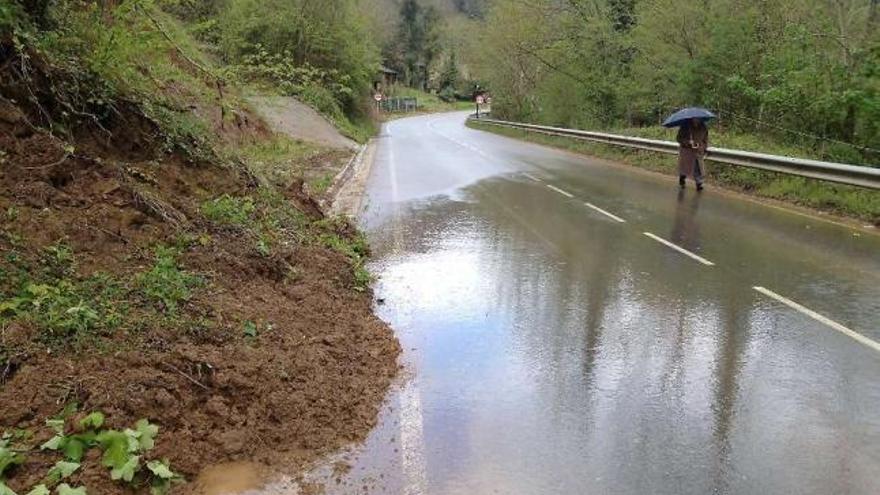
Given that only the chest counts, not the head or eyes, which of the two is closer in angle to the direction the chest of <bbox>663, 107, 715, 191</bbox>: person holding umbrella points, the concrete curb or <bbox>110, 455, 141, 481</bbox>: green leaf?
the green leaf

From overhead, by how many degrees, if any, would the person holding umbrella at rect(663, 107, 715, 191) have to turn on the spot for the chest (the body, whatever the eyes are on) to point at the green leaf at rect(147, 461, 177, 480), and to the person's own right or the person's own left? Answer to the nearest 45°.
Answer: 0° — they already face it

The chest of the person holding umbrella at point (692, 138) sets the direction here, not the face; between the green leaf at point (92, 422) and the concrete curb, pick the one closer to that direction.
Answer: the green leaf

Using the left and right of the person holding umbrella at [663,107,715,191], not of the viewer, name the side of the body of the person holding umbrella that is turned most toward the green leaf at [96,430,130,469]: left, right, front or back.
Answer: front

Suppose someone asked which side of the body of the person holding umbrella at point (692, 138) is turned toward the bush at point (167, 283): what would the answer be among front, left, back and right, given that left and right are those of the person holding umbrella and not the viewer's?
front

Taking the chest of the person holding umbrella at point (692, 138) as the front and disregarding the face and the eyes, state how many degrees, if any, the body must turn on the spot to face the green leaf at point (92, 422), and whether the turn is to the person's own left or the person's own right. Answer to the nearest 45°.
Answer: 0° — they already face it

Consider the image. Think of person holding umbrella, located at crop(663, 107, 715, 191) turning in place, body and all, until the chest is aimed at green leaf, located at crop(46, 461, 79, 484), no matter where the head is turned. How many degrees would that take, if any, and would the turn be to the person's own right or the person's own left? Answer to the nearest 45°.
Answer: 0° — they already face it

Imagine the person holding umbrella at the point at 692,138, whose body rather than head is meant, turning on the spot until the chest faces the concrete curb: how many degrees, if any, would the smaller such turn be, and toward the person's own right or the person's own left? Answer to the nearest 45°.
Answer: approximately 90° to the person's own right

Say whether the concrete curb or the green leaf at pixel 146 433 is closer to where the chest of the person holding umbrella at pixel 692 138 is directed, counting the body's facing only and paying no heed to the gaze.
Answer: the green leaf

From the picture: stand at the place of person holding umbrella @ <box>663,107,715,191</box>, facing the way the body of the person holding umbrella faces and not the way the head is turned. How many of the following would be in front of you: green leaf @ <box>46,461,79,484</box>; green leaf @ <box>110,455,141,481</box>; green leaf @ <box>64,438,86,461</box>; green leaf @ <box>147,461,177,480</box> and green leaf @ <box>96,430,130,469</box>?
5

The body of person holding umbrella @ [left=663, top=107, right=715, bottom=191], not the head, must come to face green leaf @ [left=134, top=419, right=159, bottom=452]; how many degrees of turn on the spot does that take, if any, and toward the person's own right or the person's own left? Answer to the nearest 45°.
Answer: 0° — they already face it

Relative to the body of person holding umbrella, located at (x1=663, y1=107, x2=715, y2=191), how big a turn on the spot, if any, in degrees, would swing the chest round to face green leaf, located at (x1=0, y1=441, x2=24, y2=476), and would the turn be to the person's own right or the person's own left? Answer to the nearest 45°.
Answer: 0° — they already face it

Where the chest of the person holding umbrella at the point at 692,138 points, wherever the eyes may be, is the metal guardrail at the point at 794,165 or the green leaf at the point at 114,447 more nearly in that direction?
the green leaf

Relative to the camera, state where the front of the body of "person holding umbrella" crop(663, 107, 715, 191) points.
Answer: toward the camera
